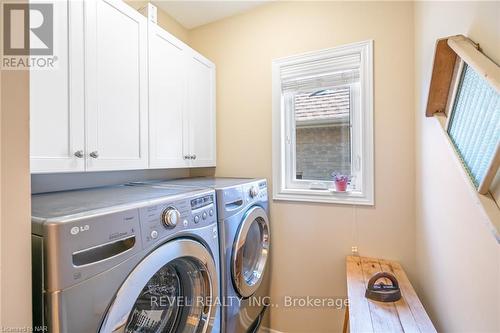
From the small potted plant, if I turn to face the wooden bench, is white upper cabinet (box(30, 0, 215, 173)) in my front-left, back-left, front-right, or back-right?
front-right

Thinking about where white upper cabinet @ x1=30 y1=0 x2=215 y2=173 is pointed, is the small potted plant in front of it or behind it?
in front

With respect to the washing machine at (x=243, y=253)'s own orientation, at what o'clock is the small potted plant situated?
The small potted plant is roughly at 10 o'clock from the washing machine.

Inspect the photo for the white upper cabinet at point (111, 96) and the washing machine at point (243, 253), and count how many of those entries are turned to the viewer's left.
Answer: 0

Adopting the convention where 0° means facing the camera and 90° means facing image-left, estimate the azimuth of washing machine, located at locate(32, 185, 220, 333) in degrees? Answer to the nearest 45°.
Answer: approximately 315°

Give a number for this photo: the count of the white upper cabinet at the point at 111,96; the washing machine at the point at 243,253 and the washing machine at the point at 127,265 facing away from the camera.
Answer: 0

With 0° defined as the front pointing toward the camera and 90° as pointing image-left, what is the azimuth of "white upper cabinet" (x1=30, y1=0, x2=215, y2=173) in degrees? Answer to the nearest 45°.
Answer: approximately 315°

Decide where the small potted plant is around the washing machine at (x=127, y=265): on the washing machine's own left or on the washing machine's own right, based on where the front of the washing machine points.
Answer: on the washing machine's own left

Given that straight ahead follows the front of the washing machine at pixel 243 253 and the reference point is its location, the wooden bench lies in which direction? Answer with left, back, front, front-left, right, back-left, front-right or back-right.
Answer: front

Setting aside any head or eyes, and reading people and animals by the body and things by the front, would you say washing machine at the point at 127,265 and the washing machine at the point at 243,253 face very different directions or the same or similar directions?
same or similar directions

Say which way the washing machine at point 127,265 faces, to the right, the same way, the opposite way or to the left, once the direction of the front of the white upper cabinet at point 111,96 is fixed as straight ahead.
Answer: the same way

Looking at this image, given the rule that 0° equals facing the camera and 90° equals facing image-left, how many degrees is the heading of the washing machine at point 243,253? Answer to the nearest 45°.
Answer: approximately 315°

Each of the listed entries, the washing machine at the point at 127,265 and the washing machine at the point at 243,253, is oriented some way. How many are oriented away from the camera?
0

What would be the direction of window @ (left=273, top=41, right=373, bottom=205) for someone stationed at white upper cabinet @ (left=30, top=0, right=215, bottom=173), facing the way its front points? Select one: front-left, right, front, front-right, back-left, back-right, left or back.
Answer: front-left

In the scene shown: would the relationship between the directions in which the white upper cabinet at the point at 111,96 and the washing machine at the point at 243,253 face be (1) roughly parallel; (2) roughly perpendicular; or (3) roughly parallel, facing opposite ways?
roughly parallel
